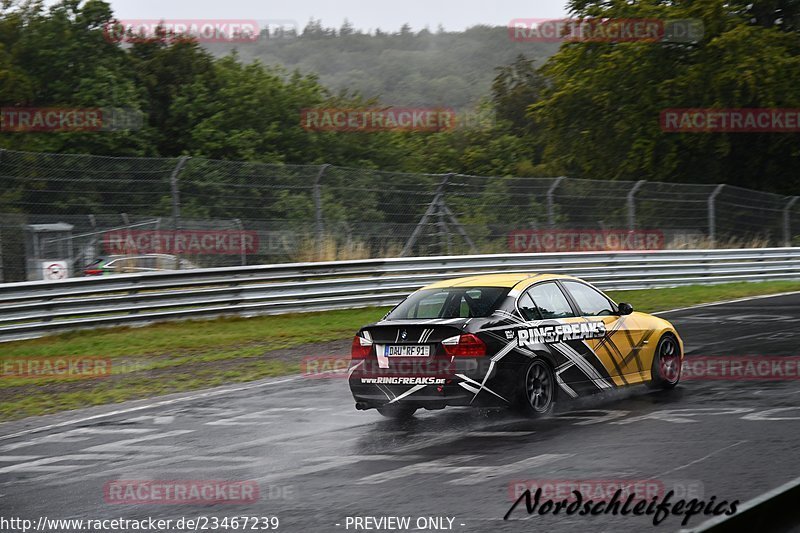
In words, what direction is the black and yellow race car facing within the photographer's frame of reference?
facing away from the viewer and to the right of the viewer

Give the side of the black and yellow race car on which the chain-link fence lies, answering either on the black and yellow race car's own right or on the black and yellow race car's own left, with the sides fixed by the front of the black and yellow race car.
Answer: on the black and yellow race car's own left

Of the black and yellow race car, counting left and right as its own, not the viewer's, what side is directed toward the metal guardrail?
left
